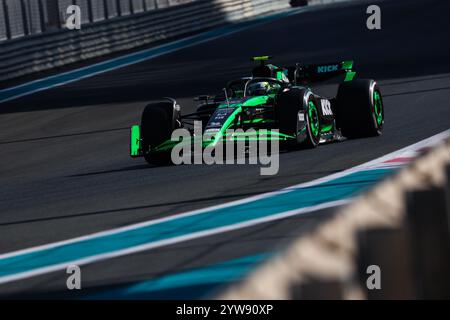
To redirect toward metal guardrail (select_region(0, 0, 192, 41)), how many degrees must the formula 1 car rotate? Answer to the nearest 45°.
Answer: approximately 90° to its right

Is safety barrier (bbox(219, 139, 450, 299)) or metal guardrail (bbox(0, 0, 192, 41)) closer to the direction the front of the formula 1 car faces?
the safety barrier

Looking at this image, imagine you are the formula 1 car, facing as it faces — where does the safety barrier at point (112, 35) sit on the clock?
The safety barrier is roughly at 4 o'clock from the formula 1 car.

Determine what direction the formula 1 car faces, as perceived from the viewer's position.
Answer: facing the viewer and to the left of the viewer

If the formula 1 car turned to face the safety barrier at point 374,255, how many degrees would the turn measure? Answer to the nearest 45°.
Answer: approximately 45° to its left
